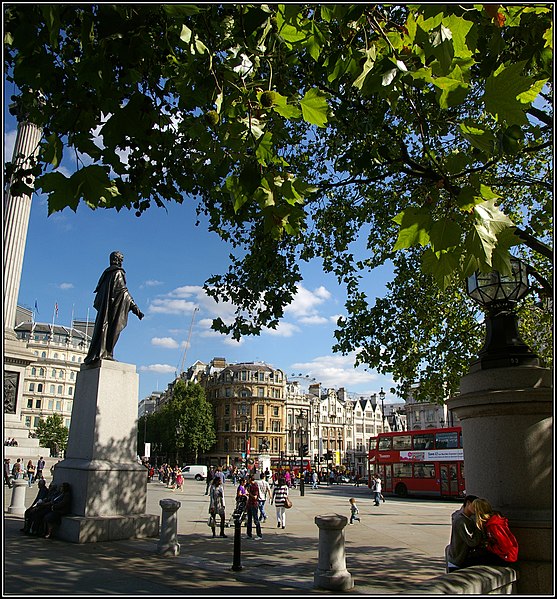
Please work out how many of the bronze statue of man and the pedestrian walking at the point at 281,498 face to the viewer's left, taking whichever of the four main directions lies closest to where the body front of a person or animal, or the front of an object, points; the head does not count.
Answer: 0

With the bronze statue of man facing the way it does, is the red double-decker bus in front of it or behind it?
in front

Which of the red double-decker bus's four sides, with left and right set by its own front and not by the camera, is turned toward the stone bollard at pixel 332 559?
left

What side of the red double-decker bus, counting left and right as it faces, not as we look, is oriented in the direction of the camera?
left
